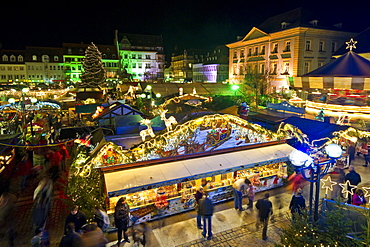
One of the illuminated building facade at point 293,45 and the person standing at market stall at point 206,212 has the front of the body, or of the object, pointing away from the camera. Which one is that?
the person standing at market stall

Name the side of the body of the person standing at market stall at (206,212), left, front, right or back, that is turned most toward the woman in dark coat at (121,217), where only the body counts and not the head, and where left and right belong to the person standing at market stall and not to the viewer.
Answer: left

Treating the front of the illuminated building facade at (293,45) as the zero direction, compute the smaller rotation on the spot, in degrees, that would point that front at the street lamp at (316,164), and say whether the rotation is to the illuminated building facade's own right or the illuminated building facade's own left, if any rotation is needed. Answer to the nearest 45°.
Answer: approximately 45° to the illuminated building facade's own left

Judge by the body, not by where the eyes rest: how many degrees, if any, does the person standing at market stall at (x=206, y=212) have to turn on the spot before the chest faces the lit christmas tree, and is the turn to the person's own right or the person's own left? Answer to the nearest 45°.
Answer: approximately 45° to the person's own left

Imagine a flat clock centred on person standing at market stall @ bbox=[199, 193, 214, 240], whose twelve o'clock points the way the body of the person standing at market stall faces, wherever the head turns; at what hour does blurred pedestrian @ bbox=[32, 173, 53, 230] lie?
The blurred pedestrian is roughly at 9 o'clock from the person standing at market stall.

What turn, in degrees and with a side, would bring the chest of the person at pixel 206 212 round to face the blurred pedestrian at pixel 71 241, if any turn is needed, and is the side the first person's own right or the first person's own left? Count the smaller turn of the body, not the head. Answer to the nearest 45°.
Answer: approximately 135° to the first person's own left

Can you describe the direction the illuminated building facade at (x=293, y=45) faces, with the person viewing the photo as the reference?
facing the viewer and to the left of the viewer

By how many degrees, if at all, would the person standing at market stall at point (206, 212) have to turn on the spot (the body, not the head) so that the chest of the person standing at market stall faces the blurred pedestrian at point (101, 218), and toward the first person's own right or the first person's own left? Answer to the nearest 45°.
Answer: approximately 90° to the first person's own left

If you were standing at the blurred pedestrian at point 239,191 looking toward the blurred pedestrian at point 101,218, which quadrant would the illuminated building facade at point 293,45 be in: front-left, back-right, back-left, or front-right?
back-right

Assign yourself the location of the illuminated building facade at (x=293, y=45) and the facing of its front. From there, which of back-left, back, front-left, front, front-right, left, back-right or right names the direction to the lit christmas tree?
front-right

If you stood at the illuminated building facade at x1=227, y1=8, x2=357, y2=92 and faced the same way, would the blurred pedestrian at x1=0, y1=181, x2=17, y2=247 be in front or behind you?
in front

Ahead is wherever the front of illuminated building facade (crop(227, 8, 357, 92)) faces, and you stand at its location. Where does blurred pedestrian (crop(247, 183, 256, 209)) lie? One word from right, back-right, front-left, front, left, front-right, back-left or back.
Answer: front-left

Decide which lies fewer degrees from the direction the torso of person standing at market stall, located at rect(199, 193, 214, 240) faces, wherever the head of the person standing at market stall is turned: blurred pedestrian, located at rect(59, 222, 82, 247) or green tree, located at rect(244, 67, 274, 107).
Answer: the green tree

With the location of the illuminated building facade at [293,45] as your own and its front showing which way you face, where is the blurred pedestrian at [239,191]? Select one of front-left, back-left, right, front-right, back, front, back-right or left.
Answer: front-left

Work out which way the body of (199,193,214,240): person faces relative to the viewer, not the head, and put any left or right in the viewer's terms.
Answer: facing away from the viewer

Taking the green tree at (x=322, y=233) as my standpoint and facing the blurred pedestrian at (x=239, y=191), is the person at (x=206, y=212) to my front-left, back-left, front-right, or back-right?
front-left

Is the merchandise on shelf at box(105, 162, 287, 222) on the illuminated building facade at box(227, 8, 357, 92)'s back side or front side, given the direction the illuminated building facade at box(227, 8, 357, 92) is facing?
on the front side
